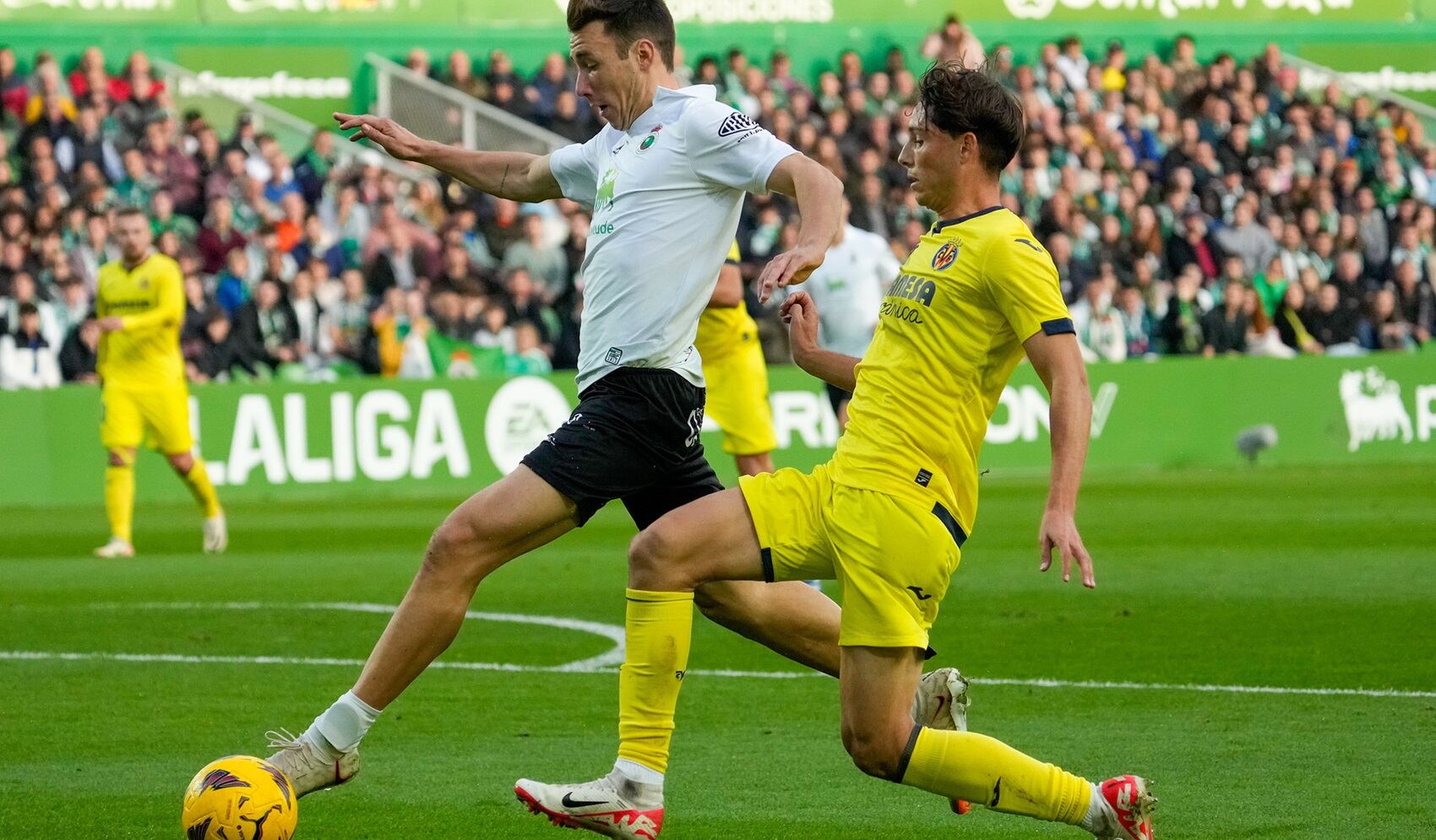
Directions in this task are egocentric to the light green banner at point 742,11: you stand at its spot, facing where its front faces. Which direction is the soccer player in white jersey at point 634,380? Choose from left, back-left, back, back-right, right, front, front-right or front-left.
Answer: front

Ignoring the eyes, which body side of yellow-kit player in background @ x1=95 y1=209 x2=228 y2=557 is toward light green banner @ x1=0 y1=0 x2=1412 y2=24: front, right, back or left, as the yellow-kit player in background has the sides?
back

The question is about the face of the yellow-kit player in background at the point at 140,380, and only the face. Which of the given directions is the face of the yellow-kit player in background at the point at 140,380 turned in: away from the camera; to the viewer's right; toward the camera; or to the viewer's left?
toward the camera

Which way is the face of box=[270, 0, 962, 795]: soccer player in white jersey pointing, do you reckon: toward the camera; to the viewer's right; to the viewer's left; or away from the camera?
to the viewer's left

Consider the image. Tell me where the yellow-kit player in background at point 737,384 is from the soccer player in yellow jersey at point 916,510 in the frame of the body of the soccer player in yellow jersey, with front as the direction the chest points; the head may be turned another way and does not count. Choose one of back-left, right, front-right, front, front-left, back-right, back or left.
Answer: right

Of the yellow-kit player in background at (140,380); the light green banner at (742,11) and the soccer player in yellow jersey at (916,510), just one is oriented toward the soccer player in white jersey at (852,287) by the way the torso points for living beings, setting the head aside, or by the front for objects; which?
the light green banner

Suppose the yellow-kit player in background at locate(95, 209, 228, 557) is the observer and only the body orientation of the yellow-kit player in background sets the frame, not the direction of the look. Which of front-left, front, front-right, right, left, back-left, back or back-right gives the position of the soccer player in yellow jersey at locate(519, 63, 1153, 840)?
front-left

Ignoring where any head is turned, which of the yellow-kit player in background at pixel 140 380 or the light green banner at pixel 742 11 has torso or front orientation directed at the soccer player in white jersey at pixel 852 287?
the light green banner

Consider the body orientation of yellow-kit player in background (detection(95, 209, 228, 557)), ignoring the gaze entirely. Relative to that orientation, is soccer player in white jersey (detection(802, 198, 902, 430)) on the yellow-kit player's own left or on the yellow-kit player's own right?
on the yellow-kit player's own left

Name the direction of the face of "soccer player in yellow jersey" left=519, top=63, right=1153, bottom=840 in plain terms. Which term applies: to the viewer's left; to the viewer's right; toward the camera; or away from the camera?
to the viewer's left

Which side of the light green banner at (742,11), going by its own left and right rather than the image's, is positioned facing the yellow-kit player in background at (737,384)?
front

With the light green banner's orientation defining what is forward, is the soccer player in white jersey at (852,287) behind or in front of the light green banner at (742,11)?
in front

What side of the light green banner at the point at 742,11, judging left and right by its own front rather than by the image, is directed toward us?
front

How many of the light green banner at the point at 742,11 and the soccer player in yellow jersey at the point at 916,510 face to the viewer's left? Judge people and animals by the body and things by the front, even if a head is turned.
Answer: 1

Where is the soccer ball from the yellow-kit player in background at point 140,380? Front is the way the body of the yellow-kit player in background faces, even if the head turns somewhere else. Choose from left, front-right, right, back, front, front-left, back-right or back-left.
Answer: front-left

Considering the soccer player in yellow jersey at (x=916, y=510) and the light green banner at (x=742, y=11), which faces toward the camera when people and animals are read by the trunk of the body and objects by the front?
the light green banner

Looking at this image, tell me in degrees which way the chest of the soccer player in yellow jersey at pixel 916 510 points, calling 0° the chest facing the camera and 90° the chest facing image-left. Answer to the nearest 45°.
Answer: approximately 90°
